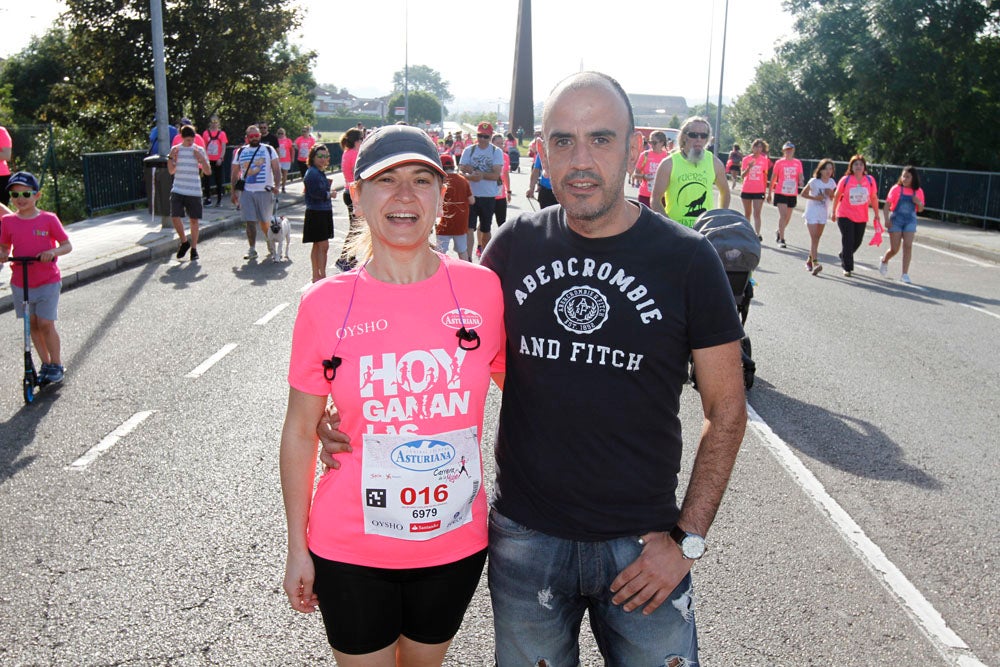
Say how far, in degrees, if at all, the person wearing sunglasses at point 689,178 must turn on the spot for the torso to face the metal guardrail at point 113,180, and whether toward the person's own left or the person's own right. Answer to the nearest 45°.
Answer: approximately 135° to the person's own right

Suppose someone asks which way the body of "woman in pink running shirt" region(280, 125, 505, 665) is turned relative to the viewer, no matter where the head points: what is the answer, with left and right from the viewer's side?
facing the viewer

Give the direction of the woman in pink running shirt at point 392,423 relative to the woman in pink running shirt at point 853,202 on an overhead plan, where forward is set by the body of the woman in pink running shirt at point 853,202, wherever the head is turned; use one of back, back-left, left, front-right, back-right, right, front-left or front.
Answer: front

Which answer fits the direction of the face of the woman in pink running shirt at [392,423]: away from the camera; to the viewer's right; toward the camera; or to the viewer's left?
toward the camera

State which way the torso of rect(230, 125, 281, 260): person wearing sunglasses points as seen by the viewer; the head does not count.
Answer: toward the camera

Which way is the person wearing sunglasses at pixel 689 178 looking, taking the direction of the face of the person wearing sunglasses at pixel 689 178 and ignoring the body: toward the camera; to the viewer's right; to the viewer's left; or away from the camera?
toward the camera

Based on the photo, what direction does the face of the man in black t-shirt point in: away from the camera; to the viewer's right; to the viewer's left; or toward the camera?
toward the camera

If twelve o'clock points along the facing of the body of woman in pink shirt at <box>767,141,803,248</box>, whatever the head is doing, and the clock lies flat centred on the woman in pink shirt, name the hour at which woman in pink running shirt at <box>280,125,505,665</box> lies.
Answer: The woman in pink running shirt is roughly at 12 o'clock from the woman in pink shirt.

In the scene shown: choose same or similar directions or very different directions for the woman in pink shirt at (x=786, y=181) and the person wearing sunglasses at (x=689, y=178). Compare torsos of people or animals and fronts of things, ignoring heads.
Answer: same or similar directions

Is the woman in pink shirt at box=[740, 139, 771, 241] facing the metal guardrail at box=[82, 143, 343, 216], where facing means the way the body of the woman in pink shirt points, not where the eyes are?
no

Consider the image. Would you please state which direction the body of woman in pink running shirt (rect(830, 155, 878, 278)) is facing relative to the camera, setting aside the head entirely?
toward the camera

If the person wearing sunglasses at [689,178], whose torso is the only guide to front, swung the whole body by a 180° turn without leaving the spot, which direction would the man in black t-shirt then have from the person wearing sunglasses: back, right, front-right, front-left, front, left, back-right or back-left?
back

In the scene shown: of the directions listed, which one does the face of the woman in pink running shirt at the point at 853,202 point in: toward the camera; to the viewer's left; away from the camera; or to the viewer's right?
toward the camera

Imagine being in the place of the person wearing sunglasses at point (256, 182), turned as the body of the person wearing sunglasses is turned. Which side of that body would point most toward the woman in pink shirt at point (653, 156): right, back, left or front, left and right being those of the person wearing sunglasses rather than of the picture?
left

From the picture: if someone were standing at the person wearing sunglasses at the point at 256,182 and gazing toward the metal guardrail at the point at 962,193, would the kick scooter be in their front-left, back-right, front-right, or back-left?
back-right

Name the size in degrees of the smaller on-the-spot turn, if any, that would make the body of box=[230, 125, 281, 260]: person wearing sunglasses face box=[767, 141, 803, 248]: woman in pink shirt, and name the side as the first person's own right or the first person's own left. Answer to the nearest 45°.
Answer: approximately 90° to the first person's own left

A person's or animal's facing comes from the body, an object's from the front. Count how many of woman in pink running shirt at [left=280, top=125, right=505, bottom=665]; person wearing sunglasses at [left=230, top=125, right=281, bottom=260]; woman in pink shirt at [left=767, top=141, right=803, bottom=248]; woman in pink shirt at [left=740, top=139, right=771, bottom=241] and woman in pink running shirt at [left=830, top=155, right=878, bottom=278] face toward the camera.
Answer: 5
